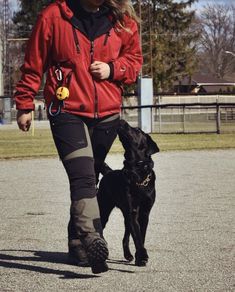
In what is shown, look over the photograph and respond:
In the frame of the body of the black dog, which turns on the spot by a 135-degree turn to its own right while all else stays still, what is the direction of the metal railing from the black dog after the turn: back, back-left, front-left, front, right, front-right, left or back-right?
right

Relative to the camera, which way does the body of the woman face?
toward the camera

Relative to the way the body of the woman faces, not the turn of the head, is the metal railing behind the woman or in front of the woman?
behind

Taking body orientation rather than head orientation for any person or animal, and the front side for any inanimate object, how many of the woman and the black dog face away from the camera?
0

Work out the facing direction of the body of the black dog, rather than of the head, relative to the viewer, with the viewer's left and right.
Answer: facing the viewer and to the right of the viewer

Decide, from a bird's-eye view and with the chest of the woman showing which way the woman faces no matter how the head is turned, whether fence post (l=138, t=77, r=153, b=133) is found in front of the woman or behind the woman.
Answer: behind
